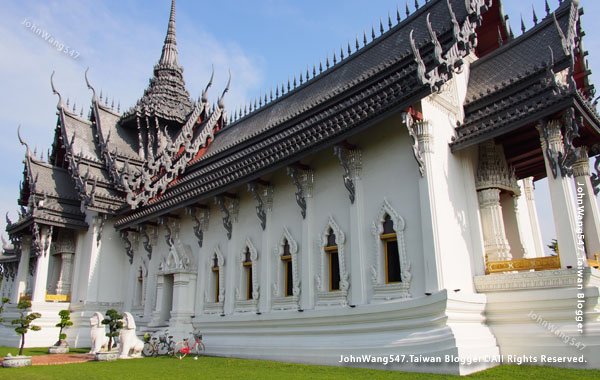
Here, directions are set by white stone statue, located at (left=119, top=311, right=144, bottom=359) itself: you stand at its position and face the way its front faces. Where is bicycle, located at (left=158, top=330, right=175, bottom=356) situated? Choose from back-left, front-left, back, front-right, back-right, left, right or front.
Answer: back-left

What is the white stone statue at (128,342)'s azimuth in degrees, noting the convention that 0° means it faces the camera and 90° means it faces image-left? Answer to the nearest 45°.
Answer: approximately 45°

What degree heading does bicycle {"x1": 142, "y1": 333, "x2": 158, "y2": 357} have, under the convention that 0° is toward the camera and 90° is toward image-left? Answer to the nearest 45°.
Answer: approximately 45°

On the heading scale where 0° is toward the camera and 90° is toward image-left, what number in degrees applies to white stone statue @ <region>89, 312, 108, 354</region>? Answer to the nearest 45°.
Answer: approximately 45°
